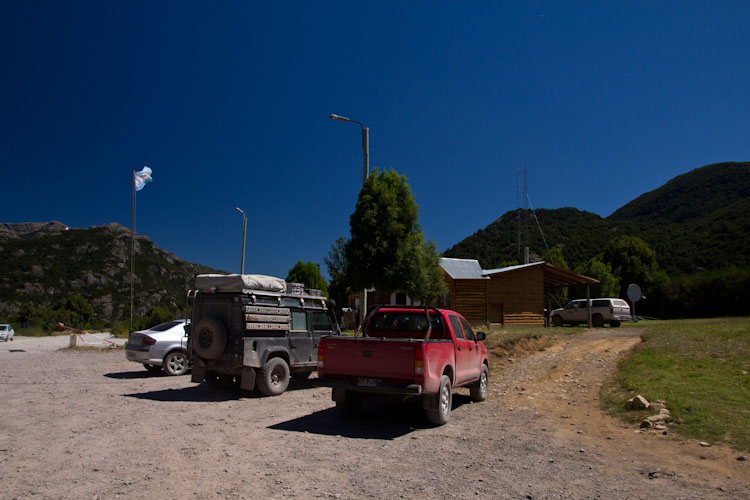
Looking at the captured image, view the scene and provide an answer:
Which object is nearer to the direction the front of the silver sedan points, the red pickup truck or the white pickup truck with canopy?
the white pickup truck with canopy

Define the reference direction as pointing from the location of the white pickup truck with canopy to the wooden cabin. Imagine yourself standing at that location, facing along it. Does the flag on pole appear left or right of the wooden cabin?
left

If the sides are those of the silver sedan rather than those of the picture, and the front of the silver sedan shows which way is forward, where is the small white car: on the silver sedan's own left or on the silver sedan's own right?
on the silver sedan's own left

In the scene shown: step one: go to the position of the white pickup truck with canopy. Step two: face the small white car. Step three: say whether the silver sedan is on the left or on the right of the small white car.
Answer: left

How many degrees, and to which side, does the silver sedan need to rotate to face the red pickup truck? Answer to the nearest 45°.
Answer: approximately 135° to its right

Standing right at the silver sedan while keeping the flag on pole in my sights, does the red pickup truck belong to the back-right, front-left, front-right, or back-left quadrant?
back-right

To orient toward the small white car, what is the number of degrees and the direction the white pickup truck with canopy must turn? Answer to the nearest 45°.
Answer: approximately 45° to its left
